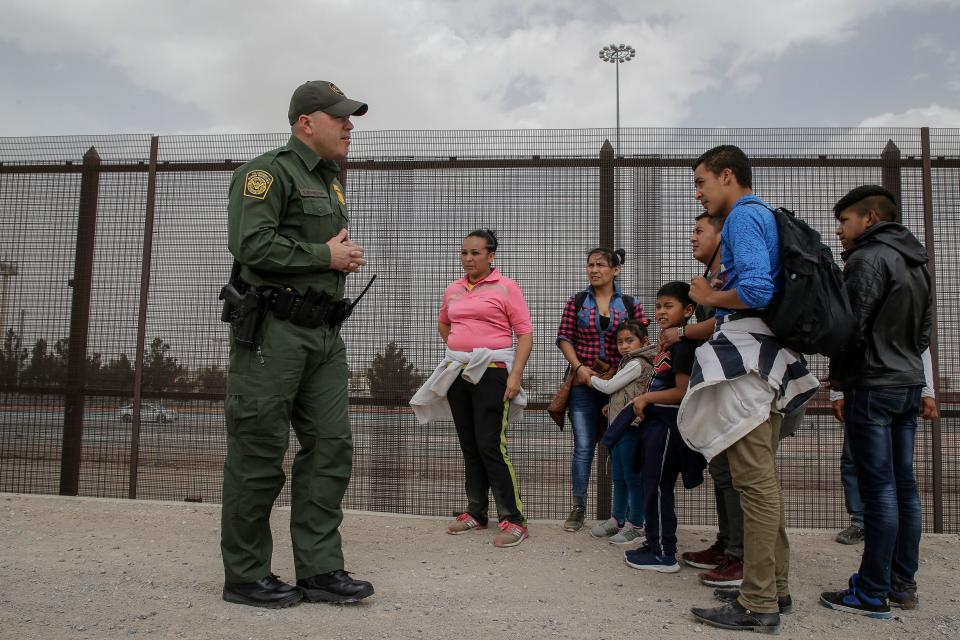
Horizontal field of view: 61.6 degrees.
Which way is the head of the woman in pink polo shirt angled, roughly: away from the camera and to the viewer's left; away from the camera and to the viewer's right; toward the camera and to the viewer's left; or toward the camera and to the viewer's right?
toward the camera and to the viewer's left

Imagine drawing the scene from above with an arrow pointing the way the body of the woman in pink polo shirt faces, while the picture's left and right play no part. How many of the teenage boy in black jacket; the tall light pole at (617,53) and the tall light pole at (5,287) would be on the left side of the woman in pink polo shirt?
1

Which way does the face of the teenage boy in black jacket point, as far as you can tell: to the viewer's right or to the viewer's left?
to the viewer's left

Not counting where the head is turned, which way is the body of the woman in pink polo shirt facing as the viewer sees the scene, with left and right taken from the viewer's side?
facing the viewer and to the left of the viewer

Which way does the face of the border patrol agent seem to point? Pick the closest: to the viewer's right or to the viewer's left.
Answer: to the viewer's right
